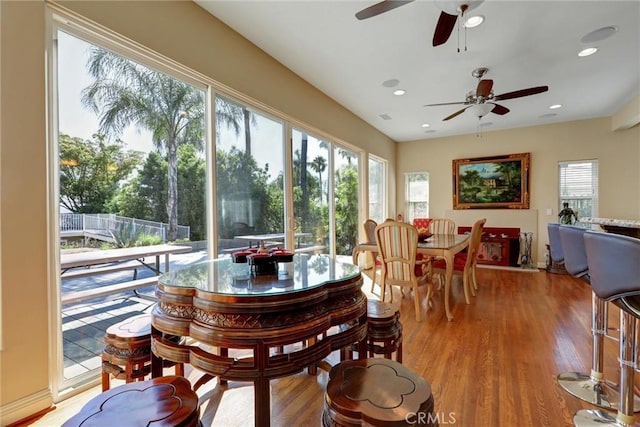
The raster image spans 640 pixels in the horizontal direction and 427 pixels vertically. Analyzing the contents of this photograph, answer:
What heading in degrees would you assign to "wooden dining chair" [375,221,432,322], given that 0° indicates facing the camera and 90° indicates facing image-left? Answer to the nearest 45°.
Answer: approximately 225°

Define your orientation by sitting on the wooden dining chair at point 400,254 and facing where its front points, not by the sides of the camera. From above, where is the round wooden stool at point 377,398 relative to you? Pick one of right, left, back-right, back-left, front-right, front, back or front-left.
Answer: back-right

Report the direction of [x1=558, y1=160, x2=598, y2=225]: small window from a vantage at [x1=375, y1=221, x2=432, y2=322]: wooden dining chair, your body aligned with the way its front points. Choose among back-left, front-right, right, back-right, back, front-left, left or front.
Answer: front

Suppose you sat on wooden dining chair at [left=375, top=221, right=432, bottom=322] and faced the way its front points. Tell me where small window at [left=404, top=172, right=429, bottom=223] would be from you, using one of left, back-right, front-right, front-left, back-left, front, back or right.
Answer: front-left

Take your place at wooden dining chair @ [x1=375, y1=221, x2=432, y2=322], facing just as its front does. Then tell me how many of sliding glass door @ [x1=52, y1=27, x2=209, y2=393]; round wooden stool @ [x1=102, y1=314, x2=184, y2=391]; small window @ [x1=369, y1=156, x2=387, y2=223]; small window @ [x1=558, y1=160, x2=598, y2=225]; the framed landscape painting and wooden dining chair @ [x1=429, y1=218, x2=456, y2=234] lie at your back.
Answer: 2

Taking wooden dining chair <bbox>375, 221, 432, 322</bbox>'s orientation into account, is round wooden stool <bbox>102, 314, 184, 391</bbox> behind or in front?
behind

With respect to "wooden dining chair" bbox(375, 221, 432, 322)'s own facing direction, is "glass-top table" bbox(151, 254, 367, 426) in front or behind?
behind

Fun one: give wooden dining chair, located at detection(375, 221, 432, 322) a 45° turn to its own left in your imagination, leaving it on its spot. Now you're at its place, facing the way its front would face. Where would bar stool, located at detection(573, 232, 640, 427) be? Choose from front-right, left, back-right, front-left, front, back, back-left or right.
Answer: back-right

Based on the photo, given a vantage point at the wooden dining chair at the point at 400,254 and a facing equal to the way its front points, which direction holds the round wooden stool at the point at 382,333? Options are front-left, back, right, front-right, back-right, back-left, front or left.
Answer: back-right

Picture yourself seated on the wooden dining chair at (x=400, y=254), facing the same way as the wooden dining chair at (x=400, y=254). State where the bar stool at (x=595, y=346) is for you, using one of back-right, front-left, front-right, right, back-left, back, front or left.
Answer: right

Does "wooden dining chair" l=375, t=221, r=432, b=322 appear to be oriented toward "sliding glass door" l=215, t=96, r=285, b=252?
no

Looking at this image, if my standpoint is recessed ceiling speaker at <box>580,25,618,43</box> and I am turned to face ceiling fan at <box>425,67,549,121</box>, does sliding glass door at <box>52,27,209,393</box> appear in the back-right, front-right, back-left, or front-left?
front-left

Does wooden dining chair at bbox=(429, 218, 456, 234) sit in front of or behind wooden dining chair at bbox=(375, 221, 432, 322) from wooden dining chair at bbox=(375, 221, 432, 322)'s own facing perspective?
in front

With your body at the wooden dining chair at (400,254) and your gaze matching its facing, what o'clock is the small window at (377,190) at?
The small window is roughly at 10 o'clock from the wooden dining chair.

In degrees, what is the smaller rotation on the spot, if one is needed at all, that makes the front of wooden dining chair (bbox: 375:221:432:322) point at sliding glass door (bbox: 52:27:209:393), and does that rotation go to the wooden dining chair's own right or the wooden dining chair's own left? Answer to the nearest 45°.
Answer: approximately 180°

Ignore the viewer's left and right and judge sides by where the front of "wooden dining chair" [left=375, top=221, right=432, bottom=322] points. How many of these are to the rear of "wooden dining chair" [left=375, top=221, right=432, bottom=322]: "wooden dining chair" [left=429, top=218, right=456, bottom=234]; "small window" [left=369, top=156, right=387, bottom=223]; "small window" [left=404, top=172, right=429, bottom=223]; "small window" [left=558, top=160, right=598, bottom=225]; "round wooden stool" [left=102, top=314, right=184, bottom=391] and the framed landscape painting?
1
